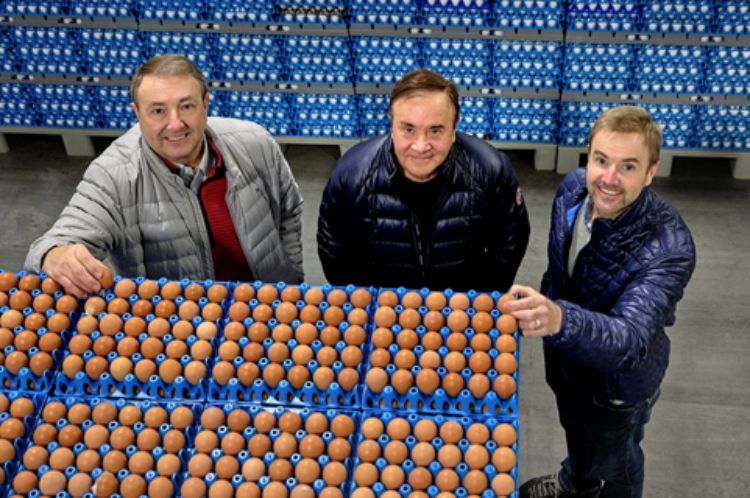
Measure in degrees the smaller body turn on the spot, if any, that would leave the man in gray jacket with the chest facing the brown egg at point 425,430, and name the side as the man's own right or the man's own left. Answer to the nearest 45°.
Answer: approximately 45° to the man's own left

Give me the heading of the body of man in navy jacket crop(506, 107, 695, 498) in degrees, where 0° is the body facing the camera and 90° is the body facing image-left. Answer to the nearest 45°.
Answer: approximately 45°

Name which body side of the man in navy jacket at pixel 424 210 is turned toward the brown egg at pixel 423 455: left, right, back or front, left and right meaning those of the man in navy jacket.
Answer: front

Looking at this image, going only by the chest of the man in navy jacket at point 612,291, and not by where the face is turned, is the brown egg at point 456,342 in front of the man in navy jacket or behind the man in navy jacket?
in front

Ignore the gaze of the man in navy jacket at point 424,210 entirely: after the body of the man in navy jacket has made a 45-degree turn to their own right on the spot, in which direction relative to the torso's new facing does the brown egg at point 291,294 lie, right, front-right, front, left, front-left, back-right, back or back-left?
front

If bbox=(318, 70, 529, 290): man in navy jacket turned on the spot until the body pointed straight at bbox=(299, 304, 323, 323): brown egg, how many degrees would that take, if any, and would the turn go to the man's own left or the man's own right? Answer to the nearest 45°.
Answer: approximately 45° to the man's own right

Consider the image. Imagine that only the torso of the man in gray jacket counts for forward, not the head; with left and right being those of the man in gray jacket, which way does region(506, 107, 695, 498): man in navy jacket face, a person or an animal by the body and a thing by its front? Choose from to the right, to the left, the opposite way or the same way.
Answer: to the right

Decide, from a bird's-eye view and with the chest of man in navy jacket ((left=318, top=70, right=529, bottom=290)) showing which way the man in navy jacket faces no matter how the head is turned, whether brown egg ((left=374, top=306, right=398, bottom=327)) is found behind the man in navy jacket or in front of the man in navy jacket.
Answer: in front

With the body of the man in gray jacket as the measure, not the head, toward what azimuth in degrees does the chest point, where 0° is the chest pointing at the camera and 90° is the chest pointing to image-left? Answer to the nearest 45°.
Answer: approximately 0°

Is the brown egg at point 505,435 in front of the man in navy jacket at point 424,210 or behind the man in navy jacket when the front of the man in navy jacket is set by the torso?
in front

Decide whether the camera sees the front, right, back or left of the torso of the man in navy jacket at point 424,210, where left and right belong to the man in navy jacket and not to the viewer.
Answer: front

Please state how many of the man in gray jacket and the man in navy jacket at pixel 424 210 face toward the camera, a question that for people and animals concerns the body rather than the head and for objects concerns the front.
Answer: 2

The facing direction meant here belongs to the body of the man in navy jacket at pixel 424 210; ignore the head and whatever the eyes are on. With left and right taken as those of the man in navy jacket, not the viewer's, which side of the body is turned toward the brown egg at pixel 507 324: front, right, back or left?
front
